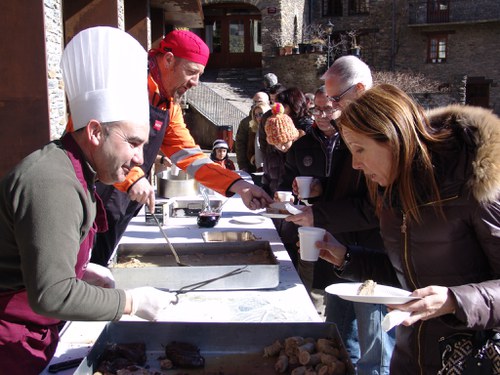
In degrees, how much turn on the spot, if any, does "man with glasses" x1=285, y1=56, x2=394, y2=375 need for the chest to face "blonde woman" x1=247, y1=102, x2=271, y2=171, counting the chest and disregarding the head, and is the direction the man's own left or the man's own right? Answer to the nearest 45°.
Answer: approximately 90° to the man's own right

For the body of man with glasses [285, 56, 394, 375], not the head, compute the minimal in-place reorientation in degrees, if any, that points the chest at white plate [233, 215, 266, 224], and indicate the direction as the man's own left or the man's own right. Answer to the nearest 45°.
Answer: approximately 45° to the man's own right

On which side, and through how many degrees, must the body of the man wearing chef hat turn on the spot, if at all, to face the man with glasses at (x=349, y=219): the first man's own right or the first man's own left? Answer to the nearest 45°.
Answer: approximately 45° to the first man's own left

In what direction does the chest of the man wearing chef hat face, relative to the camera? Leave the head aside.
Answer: to the viewer's right

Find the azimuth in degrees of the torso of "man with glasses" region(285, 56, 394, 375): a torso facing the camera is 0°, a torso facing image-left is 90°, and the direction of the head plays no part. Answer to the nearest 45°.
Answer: approximately 90°

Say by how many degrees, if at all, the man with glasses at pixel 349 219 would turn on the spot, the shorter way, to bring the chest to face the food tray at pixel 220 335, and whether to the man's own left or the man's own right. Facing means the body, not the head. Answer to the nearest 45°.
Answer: approximately 90° to the man's own left

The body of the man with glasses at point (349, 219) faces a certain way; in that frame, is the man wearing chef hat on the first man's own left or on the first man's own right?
on the first man's own left

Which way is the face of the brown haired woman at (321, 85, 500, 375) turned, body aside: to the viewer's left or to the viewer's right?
to the viewer's left

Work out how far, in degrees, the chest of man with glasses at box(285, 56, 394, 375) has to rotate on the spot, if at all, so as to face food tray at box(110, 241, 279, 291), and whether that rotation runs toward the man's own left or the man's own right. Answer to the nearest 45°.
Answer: approximately 45° to the man's own left

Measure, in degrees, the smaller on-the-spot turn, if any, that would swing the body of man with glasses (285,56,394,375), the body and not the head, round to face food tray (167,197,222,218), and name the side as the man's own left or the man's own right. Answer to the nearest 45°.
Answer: approximately 45° to the man's own right

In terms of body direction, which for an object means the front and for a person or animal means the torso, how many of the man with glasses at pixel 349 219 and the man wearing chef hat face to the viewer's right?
1

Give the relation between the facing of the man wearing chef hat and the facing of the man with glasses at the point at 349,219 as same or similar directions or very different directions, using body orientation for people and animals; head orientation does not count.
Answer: very different directions

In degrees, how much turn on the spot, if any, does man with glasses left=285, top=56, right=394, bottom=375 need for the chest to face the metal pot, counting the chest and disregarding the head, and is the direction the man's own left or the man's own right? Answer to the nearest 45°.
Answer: approximately 45° to the man's own right
